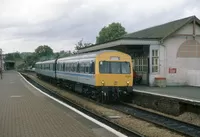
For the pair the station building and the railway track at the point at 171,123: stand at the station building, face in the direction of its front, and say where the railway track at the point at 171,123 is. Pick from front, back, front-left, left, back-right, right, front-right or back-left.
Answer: front-left

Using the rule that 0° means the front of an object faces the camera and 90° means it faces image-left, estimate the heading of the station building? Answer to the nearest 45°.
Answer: approximately 45°

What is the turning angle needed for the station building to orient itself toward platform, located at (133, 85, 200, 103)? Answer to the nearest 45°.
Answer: approximately 45° to its left

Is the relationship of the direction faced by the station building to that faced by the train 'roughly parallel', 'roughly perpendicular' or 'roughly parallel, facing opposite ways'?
roughly perpendicular

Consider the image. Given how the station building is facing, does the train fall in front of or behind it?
in front

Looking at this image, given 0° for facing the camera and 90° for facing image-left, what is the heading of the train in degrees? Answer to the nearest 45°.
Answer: approximately 315°

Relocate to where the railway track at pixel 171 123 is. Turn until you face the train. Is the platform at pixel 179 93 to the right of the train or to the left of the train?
right
